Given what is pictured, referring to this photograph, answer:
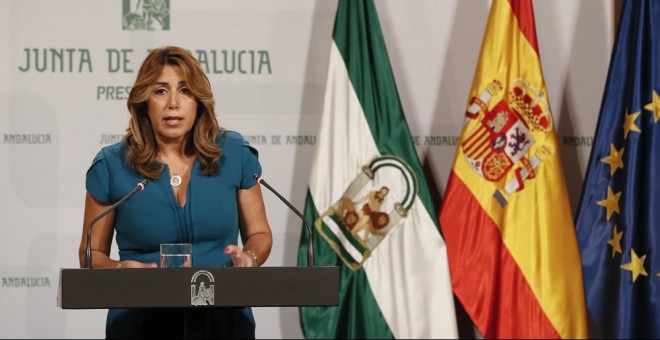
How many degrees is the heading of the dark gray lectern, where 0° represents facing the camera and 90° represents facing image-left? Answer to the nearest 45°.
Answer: approximately 0°

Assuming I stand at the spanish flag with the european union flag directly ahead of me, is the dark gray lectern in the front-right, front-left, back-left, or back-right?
back-right

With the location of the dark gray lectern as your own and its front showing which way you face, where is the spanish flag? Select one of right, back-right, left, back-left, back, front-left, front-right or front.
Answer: back-left

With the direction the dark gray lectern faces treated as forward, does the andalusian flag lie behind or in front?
behind

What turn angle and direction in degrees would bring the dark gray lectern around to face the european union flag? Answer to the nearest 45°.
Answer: approximately 135° to its left
